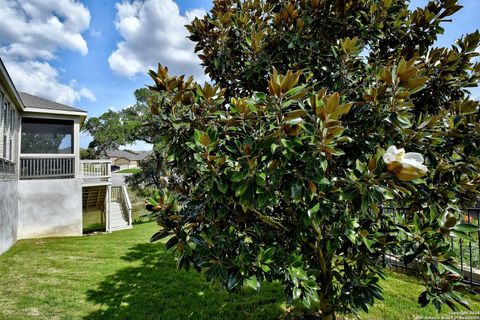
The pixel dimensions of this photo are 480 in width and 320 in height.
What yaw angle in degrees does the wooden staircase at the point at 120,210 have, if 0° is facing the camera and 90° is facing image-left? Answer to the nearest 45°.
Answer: approximately 0°

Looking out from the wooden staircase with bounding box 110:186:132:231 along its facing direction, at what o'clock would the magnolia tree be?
The magnolia tree is roughly at 12 o'clock from the wooden staircase.

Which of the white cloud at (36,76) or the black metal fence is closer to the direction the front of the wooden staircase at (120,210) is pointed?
the black metal fence

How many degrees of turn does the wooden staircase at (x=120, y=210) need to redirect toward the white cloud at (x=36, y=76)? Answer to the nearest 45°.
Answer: approximately 135° to its right
